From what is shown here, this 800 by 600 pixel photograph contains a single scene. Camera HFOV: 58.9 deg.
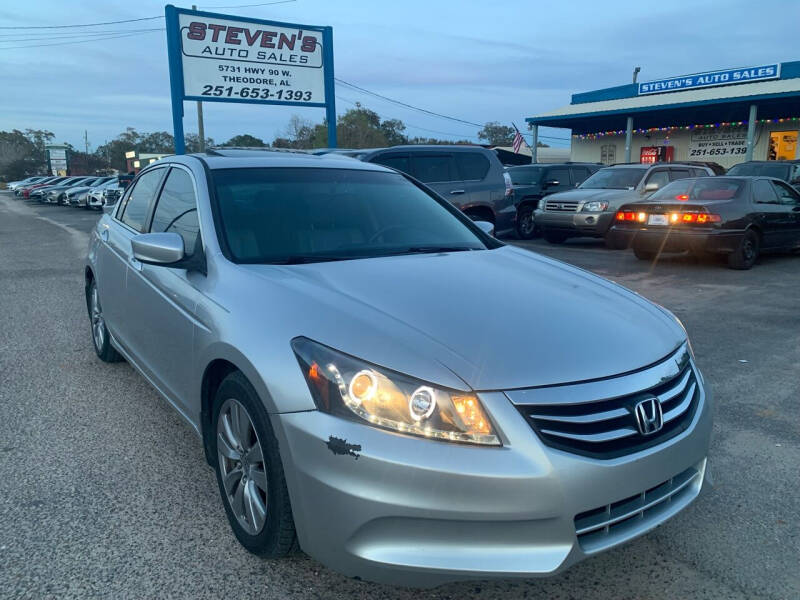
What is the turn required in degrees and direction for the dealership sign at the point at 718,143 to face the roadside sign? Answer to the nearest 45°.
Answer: approximately 45° to its right

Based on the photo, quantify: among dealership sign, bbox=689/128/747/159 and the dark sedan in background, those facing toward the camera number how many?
1

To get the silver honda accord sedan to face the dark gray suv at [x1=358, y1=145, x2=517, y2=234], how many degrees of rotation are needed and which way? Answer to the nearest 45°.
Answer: approximately 135° to its left

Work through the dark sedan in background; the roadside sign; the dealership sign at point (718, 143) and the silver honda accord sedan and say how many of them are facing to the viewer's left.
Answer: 0

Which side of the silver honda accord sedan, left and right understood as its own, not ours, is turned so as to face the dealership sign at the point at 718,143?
left

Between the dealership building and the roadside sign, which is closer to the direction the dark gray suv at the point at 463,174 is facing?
the roadside sign

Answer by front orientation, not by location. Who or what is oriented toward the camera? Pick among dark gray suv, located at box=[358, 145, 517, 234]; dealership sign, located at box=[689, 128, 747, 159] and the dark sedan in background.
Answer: the dealership sign

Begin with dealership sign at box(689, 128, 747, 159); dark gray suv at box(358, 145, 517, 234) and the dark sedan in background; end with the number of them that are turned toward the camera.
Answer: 1

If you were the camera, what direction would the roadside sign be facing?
facing the viewer and to the right of the viewer

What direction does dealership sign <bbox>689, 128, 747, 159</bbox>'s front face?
toward the camera

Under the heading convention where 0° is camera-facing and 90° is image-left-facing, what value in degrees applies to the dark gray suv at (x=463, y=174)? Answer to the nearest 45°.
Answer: approximately 90°

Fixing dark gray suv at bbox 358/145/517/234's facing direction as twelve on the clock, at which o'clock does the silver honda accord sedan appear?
The silver honda accord sedan is roughly at 9 o'clock from the dark gray suv.

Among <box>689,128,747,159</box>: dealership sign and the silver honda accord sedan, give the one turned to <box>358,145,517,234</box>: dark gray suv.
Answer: the dealership sign

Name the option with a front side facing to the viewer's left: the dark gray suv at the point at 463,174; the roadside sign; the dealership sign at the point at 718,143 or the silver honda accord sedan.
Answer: the dark gray suv

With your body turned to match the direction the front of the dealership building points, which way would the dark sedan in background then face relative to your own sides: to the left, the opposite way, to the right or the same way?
the opposite way

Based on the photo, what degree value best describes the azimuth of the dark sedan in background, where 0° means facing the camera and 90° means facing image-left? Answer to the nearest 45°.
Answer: approximately 225°
